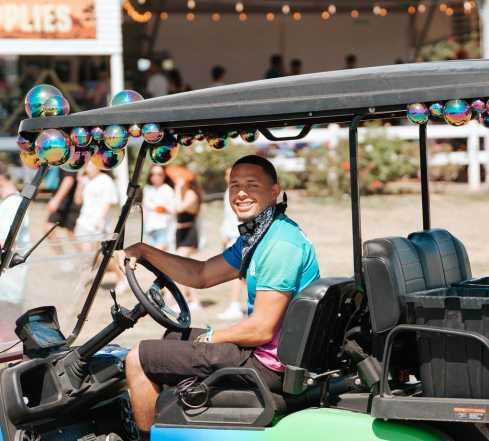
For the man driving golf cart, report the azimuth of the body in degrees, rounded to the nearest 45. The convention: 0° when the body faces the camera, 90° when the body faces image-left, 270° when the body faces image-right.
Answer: approximately 90°

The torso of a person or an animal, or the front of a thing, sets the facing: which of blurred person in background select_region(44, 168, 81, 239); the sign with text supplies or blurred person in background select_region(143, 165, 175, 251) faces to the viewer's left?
blurred person in background select_region(44, 168, 81, 239)

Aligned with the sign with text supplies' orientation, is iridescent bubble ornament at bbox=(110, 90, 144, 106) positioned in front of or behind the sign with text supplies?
in front

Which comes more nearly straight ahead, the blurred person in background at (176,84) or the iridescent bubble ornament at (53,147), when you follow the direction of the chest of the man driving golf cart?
the iridescent bubble ornament

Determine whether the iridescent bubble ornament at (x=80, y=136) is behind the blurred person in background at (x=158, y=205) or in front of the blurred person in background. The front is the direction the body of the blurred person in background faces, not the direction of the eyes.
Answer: in front

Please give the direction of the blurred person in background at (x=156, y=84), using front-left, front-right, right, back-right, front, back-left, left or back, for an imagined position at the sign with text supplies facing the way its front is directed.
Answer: back-left

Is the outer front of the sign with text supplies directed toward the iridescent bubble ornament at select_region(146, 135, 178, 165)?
yes

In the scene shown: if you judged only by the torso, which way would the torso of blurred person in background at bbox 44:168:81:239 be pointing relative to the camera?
to the viewer's left

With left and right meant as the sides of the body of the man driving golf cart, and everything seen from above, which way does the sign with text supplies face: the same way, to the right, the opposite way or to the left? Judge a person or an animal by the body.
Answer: to the left

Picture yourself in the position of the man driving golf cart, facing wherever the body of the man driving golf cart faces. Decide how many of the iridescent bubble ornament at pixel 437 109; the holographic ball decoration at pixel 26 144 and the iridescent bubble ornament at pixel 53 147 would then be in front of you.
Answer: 2

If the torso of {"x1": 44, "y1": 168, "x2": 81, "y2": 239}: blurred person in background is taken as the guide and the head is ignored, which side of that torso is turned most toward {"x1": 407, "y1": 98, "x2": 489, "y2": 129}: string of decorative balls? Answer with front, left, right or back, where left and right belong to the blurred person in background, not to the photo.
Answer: left

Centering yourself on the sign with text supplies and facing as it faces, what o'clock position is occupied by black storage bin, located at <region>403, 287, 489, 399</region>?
The black storage bin is roughly at 12 o'clock from the sign with text supplies.
